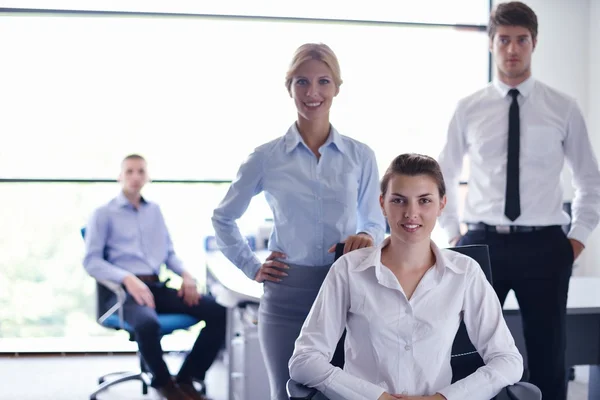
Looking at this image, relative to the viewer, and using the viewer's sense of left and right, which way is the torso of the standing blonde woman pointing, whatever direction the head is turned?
facing the viewer

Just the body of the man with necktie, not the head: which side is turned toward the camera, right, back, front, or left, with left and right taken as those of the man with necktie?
front

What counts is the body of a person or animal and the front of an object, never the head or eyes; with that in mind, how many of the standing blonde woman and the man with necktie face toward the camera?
2

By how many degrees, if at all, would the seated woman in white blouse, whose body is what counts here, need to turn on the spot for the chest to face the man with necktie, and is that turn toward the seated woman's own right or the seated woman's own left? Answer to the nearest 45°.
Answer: approximately 135° to the seated woman's own left

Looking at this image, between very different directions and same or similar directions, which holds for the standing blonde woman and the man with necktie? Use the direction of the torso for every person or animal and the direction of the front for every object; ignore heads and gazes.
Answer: same or similar directions

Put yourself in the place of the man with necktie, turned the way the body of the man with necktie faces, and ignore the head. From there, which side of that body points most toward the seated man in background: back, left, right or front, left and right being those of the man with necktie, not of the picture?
right

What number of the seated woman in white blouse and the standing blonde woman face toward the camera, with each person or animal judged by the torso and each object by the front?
2

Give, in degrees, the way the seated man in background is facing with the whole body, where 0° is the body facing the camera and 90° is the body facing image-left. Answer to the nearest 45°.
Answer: approximately 315°
